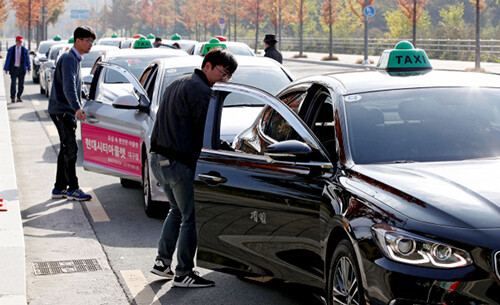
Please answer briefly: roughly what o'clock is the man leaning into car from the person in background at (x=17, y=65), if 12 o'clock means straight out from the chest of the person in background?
The man leaning into car is roughly at 12 o'clock from the person in background.

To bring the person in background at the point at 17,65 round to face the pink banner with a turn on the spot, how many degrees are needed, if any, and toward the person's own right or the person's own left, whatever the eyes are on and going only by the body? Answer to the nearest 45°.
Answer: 0° — they already face it

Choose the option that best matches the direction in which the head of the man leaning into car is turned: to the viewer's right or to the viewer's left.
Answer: to the viewer's right

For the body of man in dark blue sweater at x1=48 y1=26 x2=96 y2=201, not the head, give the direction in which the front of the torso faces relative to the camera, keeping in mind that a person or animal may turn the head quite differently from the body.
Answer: to the viewer's right

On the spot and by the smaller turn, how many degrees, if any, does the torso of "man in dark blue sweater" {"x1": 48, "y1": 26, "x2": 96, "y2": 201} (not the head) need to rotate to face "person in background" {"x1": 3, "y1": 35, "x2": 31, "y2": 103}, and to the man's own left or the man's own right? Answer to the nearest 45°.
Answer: approximately 90° to the man's own left

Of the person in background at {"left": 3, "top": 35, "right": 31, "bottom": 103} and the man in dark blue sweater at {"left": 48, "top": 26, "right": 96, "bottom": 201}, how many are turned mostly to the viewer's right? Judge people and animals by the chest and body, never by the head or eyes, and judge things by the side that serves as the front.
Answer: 1

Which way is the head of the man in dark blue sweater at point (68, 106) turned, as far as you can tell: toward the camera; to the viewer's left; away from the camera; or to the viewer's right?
to the viewer's right

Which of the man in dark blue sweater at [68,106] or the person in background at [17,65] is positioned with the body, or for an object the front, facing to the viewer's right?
the man in dark blue sweater

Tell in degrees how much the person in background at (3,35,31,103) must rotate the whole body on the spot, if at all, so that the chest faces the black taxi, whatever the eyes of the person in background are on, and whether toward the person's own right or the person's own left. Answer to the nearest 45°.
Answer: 0° — they already face it

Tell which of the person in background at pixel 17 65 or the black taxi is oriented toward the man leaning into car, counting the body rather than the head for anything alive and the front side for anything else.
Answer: the person in background
